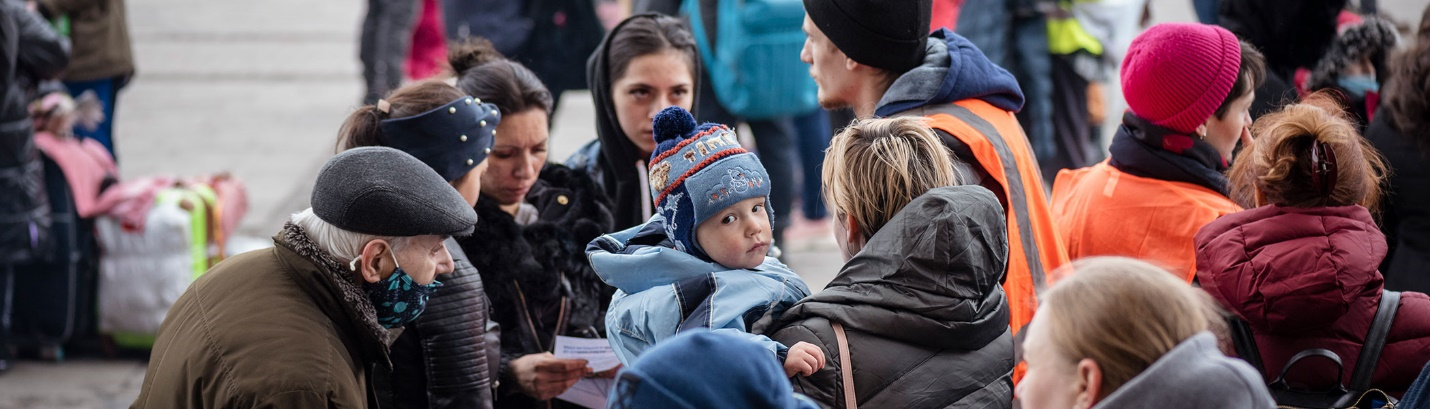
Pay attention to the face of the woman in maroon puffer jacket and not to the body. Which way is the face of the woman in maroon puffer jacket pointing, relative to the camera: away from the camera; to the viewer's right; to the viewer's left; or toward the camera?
away from the camera

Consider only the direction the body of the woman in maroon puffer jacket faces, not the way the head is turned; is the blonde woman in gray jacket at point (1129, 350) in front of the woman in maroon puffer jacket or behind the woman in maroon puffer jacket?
behind

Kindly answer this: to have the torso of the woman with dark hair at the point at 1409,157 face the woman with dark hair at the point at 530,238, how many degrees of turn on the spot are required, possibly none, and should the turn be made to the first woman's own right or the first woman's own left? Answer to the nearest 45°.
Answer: approximately 135° to the first woman's own left

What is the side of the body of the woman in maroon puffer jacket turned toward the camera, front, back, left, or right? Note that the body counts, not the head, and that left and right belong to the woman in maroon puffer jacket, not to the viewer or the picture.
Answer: back

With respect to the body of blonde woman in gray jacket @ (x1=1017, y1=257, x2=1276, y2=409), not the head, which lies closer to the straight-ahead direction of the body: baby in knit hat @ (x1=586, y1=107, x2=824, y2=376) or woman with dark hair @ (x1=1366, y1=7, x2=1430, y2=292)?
the baby in knit hat

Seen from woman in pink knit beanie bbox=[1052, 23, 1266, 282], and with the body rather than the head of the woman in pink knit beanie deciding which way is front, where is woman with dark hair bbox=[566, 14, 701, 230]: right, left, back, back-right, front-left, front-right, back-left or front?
back-left

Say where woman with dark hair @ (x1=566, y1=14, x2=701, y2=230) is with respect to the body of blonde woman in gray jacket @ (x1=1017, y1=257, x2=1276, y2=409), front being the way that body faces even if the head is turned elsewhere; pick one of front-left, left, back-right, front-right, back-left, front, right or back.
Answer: front

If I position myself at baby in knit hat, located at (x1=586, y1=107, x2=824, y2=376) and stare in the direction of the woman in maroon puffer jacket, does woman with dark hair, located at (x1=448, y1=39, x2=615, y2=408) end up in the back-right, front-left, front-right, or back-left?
back-left

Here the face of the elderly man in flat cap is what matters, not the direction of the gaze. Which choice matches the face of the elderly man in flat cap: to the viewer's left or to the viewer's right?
to the viewer's right

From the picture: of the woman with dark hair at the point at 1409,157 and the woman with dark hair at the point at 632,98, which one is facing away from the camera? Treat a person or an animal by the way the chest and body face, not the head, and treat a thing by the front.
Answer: the woman with dark hair at the point at 1409,157
